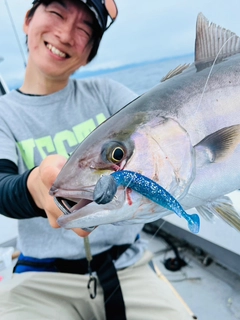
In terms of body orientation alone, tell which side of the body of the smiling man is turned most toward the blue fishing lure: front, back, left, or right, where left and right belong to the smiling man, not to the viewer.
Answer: front

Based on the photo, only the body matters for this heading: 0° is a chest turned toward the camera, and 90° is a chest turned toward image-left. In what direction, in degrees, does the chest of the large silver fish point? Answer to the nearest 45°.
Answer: approximately 90°

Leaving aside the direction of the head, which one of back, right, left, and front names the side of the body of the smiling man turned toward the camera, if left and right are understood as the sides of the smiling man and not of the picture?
front
